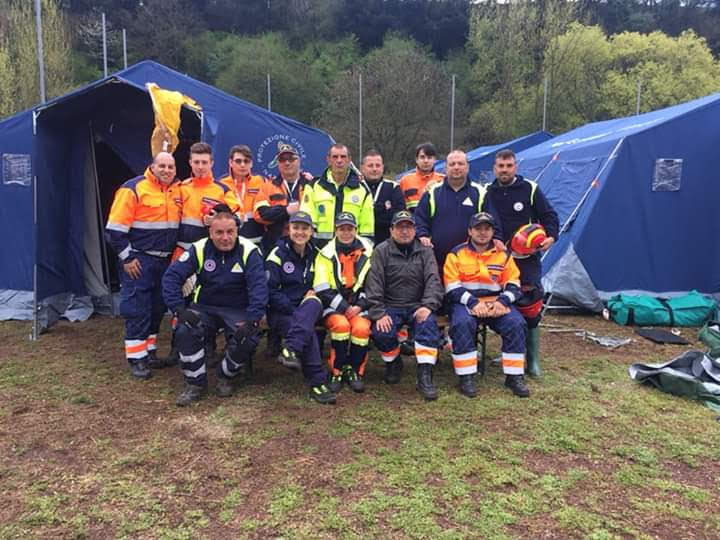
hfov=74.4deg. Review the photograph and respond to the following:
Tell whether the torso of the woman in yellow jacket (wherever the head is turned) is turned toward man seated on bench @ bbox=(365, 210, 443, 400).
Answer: no

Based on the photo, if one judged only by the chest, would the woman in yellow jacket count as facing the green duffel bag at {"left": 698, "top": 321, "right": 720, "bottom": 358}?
no

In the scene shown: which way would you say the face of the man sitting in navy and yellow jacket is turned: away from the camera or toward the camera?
toward the camera

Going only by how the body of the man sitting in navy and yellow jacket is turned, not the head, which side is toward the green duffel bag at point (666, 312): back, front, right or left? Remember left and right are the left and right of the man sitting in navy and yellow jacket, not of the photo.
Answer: left

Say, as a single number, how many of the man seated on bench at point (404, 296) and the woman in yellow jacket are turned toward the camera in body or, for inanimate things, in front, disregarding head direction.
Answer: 2

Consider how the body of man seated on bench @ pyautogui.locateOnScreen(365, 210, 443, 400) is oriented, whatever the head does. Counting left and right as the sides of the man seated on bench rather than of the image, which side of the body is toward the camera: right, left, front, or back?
front

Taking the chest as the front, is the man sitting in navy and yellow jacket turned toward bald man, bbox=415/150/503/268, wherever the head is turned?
no

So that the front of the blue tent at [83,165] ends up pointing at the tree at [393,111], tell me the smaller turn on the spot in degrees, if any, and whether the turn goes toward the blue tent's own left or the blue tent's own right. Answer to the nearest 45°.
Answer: approximately 135° to the blue tent's own left

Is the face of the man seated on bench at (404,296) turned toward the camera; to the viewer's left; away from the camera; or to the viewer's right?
toward the camera

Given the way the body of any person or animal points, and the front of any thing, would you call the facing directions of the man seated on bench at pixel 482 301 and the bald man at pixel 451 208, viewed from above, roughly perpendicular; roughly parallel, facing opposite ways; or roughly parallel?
roughly parallel

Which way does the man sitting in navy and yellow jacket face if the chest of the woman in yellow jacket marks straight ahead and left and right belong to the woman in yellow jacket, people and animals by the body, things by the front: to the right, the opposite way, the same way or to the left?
the same way

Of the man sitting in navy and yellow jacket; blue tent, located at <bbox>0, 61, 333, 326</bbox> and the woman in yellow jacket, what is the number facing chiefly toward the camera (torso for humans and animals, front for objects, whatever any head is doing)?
3

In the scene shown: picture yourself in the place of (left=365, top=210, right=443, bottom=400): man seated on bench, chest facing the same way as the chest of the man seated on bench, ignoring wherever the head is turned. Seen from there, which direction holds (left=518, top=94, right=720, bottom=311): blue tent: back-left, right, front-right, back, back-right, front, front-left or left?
back-left

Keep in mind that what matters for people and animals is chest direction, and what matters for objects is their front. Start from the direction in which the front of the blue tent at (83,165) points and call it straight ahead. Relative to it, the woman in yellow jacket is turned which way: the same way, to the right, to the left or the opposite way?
the same way

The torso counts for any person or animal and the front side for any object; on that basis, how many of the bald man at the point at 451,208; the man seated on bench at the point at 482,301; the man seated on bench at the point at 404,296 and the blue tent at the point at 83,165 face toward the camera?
4

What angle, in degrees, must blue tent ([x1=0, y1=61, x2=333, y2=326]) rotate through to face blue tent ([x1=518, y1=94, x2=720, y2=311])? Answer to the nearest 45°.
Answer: approximately 90° to its left

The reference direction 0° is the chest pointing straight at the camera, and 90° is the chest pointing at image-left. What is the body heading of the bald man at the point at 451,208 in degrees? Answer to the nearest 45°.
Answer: approximately 0°

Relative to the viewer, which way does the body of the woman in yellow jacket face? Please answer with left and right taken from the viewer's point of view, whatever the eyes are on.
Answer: facing the viewer
